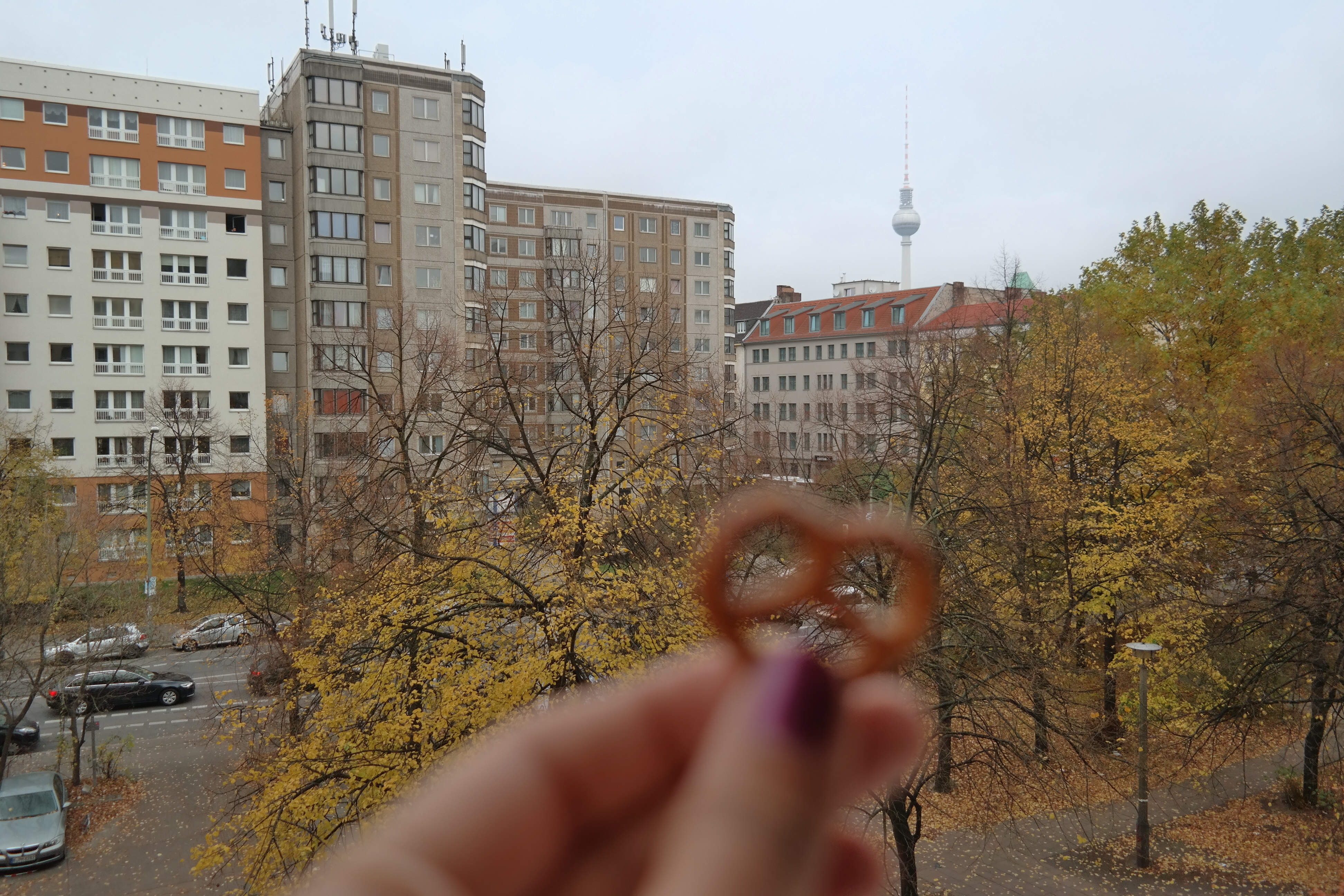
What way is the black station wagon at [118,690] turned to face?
to the viewer's right

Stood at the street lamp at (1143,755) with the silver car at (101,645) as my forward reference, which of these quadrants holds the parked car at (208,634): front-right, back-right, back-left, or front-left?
front-right

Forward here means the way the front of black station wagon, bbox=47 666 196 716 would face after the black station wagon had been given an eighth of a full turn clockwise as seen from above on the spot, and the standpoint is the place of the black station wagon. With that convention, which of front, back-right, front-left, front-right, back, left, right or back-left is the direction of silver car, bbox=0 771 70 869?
front-right

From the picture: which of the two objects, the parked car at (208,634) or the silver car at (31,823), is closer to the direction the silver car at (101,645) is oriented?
the silver car

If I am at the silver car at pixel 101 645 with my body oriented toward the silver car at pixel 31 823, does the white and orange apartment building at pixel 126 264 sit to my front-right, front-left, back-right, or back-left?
back-right

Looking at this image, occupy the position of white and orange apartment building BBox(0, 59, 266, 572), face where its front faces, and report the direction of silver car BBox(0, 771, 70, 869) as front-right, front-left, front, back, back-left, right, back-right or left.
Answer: front

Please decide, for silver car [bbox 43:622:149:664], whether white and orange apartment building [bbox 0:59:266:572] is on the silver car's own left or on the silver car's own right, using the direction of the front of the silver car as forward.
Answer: on the silver car's own right

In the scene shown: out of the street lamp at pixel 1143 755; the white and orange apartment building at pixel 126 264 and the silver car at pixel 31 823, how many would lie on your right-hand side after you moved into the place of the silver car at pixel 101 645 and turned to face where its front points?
1

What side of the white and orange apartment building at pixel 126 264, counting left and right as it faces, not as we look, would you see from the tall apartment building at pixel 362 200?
left

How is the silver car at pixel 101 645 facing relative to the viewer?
to the viewer's left

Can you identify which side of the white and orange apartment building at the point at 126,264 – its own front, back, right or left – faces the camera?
front

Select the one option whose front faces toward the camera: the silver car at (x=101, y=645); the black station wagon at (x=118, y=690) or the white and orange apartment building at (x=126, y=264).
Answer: the white and orange apartment building

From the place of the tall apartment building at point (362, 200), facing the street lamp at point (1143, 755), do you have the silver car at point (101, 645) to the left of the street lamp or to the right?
right

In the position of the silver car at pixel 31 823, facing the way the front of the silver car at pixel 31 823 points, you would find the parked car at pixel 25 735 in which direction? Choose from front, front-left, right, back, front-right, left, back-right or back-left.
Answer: back
